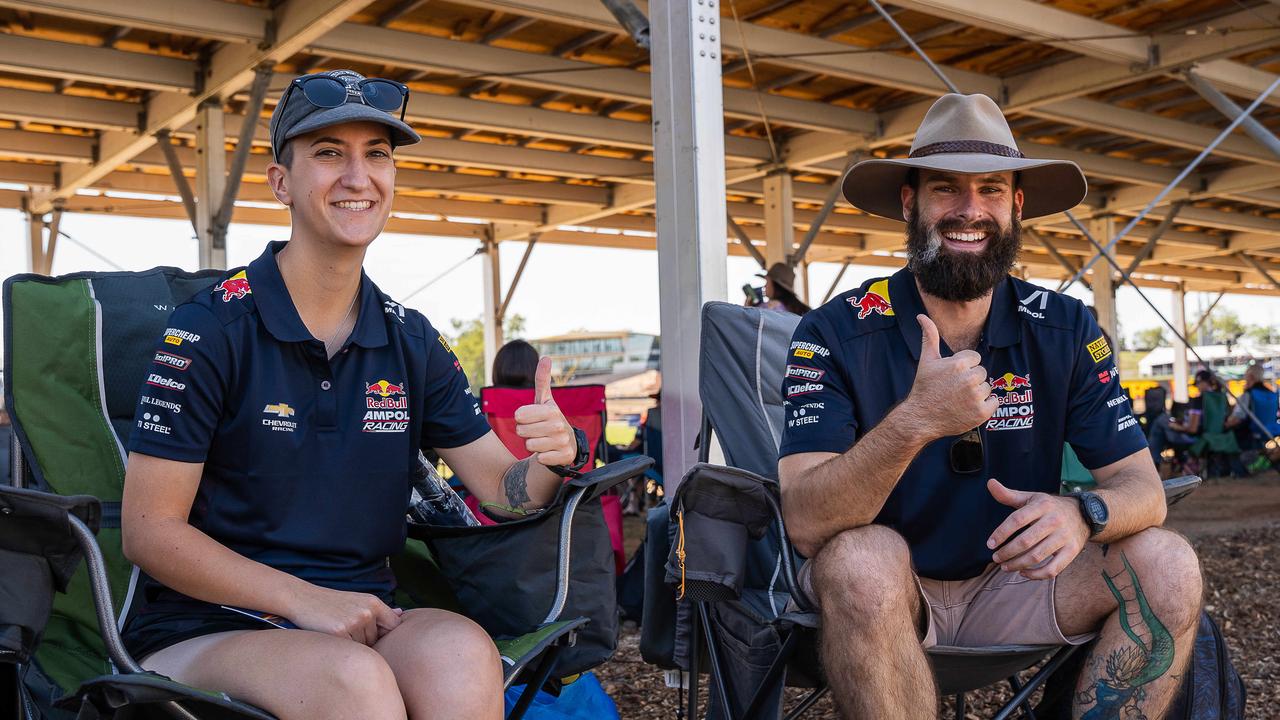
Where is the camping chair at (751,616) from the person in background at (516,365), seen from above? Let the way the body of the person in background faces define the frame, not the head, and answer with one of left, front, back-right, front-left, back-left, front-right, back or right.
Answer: back

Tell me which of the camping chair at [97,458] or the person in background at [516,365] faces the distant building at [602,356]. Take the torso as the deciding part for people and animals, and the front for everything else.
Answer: the person in background

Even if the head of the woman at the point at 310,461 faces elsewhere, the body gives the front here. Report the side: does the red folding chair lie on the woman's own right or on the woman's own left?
on the woman's own left

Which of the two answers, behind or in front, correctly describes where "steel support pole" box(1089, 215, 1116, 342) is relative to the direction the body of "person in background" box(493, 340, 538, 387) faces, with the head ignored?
in front

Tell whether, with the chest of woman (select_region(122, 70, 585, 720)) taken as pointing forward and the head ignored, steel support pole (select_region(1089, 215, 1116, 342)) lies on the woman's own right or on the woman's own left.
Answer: on the woman's own left

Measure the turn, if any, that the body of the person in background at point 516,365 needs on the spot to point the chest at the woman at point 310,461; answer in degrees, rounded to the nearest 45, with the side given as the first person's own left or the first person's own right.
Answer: approximately 180°

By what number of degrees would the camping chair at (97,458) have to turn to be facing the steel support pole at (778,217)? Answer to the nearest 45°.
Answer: approximately 90° to its left

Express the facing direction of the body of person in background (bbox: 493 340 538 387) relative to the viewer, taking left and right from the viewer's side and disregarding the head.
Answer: facing away from the viewer

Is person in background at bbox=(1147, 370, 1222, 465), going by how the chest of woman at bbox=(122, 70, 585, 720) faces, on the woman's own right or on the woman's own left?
on the woman's own left

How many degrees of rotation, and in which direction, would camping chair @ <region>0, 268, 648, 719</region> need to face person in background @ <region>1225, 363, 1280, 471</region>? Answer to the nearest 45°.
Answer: approximately 90° to its left

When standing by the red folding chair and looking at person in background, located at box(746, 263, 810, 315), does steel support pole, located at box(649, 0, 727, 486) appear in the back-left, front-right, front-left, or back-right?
back-right

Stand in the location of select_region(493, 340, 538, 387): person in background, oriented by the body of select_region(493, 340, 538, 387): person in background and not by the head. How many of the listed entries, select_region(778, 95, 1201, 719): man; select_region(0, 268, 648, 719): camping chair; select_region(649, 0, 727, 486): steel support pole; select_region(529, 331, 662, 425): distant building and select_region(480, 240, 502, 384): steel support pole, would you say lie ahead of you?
2

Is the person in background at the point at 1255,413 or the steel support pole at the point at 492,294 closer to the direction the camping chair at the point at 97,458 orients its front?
the person in background

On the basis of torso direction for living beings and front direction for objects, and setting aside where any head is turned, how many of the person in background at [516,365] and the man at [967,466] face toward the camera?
1

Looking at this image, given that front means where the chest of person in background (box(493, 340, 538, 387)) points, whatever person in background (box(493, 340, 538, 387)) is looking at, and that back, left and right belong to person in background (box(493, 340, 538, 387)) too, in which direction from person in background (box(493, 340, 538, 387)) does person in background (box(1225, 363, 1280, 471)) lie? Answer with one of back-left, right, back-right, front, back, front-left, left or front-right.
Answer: front-right
